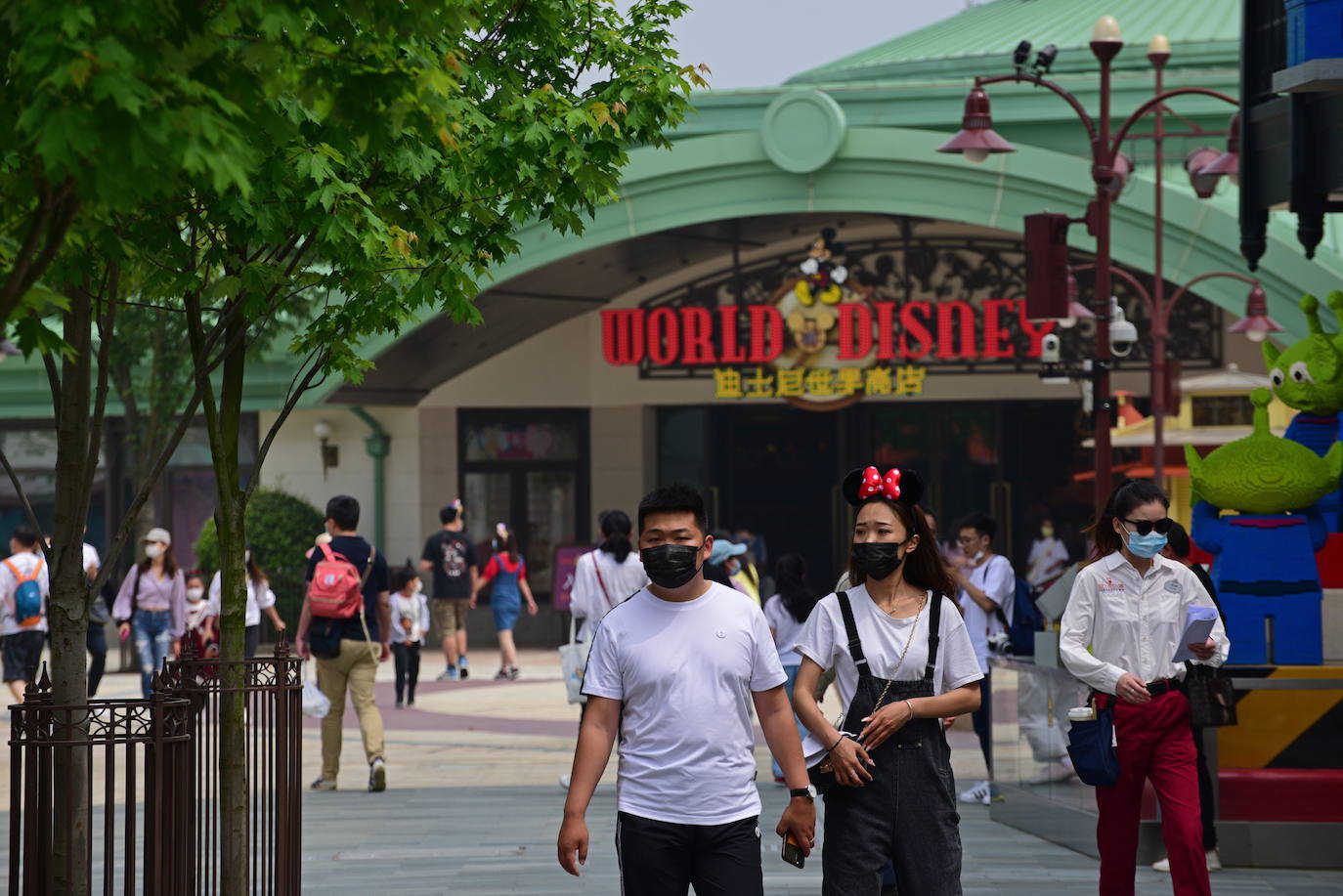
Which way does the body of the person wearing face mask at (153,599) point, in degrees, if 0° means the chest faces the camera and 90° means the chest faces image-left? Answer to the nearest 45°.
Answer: approximately 0°

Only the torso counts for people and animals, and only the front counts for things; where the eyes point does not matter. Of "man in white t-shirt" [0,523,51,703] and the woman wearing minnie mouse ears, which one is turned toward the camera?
the woman wearing minnie mouse ears

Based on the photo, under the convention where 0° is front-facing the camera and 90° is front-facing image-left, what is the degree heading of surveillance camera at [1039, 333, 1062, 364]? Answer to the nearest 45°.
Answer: approximately 0°

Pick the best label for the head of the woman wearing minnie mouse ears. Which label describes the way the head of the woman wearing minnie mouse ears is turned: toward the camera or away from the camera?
toward the camera

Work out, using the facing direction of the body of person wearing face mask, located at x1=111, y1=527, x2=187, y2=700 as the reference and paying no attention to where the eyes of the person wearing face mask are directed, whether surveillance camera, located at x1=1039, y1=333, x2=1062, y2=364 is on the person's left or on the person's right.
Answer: on the person's left

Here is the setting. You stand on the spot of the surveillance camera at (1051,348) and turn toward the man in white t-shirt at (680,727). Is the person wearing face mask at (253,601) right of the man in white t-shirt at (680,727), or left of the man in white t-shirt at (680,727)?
right

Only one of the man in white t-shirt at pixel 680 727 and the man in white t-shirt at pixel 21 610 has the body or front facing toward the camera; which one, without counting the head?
the man in white t-shirt at pixel 680 727

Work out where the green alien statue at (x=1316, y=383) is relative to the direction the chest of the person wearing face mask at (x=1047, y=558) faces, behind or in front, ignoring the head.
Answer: in front

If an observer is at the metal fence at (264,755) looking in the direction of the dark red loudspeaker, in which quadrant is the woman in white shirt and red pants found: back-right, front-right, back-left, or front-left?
front-right

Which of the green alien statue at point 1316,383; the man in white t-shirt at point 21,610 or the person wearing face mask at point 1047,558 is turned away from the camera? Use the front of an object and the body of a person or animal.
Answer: the man in white t-shirt

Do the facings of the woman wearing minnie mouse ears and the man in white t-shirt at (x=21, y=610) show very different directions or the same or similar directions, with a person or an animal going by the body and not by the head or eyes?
very different directions

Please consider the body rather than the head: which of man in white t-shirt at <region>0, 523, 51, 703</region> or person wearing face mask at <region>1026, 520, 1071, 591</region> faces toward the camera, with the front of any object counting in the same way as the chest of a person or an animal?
the person wearing face mask

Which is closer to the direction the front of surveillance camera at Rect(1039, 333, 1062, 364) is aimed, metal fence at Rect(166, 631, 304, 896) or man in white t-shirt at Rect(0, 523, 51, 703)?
the metal fence

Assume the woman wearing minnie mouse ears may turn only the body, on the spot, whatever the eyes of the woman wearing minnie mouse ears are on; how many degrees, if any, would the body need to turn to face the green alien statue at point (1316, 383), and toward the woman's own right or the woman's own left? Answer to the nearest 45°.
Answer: approximately 135° to the woman's own left

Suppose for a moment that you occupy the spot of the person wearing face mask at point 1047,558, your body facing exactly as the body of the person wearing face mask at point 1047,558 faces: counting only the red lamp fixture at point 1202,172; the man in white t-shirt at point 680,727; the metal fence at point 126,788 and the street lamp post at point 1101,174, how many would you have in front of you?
4

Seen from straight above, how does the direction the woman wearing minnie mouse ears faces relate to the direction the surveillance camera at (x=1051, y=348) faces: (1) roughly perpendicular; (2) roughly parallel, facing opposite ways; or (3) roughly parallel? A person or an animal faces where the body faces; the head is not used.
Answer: roughly parallel
